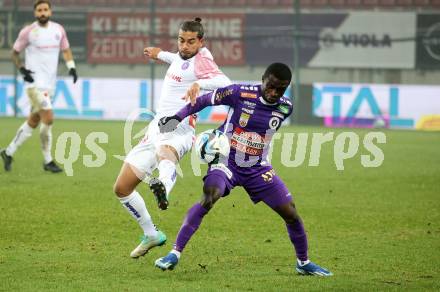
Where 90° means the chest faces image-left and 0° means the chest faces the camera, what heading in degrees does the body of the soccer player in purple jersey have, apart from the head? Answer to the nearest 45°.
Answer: approximately 0°
